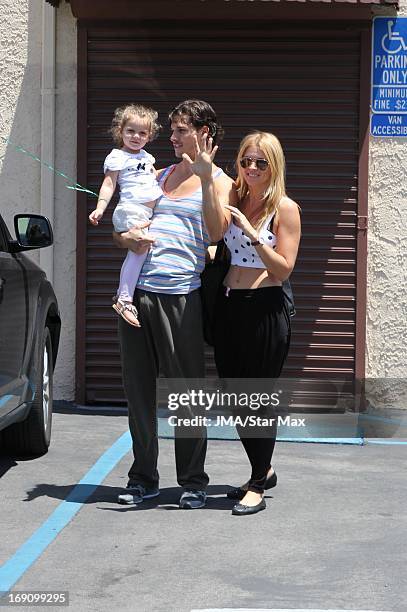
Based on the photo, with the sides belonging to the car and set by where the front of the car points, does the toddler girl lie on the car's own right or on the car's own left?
on the car's own right

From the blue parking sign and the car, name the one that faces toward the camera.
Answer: the blue parking sign

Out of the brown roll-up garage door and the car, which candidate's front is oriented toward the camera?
the brown roll-up garage door

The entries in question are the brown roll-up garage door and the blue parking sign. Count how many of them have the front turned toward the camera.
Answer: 2

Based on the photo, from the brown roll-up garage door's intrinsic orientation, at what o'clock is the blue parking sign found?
The blue parking sign is roughly at 9 o'clock from the brown roll-up garage door.

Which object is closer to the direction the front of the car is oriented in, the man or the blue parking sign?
the blue parking sign

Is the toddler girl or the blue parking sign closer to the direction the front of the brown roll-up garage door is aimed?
the toddler girl

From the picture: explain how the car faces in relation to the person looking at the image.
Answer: facing away from the viewer and to the right of the viewer

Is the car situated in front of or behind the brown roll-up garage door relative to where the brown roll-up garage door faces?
in front

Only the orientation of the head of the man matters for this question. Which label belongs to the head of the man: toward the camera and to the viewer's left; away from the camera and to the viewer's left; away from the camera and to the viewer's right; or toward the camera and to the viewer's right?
toward the camera and to the viewer's left

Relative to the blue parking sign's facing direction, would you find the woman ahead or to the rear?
ahead

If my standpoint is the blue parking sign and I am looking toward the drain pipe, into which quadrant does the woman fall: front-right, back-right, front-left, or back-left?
front-left

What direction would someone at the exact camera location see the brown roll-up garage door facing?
facing the viewer

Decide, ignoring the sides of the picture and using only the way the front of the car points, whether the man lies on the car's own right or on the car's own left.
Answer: on the car's own right

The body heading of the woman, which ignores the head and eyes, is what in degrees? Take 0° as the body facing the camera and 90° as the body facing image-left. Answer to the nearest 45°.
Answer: approximately 45°

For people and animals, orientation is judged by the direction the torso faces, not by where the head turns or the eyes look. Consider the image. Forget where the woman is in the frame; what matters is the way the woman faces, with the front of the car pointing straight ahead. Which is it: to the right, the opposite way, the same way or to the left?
the opposite way

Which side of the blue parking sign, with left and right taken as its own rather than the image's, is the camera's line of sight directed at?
front
